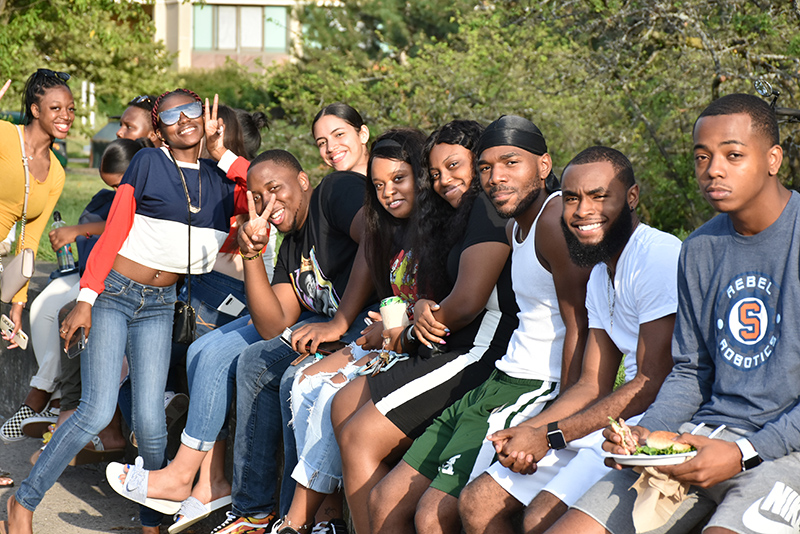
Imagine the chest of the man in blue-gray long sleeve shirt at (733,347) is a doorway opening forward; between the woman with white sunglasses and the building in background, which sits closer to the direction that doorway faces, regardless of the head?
the woman with white sunglasses

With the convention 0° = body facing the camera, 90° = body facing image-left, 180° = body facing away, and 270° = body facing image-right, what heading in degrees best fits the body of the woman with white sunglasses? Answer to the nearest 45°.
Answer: approximately 0°

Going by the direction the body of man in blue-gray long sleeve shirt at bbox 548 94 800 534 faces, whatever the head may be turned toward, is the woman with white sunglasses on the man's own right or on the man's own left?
on the man's own right

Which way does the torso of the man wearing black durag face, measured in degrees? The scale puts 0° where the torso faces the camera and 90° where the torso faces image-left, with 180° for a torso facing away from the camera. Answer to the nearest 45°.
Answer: approximately 45°

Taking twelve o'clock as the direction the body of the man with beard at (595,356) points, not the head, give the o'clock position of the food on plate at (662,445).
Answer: The food on plate is roughly at 10 o'clock from the man with beard.

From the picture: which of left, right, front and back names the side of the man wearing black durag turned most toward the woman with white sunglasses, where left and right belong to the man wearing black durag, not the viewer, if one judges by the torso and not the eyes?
right

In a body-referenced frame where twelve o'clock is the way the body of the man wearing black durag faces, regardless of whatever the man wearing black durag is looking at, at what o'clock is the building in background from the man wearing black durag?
The building in background is roughly at 4 o'clock from the man wearing black durag.

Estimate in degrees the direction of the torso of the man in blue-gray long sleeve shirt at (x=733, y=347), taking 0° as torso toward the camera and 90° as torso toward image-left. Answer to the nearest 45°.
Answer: approximately 45°
